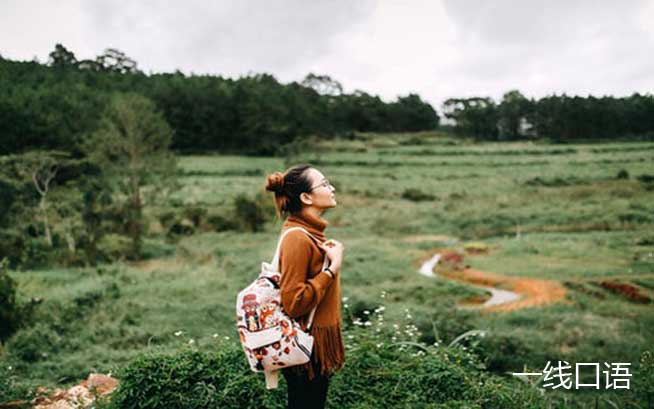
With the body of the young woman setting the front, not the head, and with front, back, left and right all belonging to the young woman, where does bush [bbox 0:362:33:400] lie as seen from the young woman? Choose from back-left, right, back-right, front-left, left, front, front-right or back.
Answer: back-left

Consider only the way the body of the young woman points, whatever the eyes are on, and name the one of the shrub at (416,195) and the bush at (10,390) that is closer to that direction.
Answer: the shrub

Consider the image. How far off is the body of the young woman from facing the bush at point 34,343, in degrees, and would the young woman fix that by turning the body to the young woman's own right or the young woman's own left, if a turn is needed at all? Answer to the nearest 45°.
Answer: approximately 135° to the young woman's own left

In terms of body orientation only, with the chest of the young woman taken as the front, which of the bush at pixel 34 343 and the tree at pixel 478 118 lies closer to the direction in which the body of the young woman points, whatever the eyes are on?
the tree

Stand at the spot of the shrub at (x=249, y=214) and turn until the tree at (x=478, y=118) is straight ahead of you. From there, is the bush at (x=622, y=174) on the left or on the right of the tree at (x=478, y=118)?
right

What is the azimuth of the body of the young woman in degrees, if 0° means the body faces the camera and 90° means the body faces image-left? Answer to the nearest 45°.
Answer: approximately 270°

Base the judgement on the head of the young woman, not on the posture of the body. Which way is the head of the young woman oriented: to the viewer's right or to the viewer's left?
to the viewer's right

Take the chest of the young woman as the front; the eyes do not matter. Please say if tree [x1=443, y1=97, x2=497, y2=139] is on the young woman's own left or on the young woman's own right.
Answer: on the young woman's own left

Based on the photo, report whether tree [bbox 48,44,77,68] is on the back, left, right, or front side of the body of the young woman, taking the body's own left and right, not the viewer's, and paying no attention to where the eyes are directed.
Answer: left

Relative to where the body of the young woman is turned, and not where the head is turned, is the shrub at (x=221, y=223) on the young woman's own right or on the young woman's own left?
on the young woman's own left
